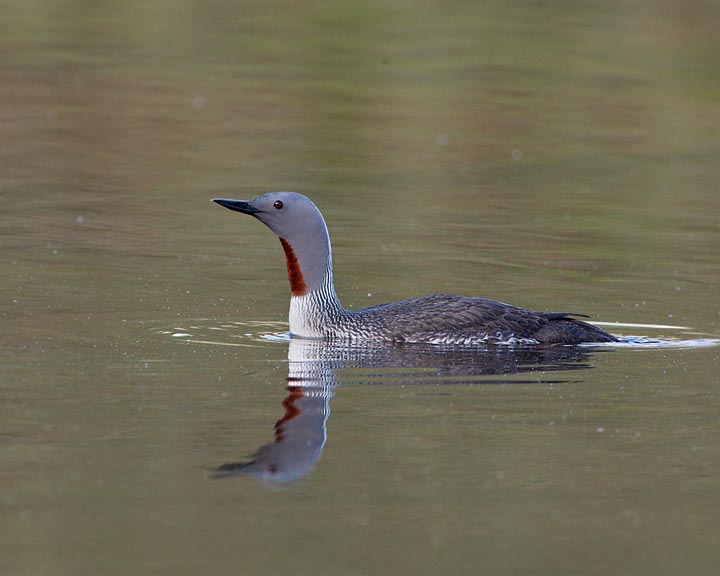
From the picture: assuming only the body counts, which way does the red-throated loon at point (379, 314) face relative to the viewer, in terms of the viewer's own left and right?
facing to the left of the viewer
